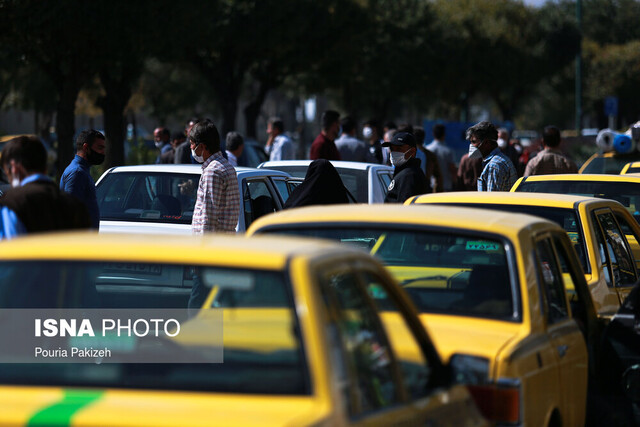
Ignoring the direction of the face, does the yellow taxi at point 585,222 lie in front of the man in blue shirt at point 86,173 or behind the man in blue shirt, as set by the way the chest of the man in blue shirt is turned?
in front

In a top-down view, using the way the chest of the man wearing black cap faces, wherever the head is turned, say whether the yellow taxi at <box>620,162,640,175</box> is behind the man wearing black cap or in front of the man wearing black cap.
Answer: behind

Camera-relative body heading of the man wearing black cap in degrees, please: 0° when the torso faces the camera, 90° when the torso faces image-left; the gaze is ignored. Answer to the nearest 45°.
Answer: approximately 45°

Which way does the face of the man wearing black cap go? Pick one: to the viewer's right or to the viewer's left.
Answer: to the viewer's left

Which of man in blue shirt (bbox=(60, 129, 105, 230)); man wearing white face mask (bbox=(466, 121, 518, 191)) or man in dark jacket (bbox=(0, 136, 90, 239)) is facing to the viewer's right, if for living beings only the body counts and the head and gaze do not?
the man in blue shirt

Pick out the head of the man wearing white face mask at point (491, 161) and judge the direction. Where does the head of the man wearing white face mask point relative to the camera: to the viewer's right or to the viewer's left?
to the viewer's left

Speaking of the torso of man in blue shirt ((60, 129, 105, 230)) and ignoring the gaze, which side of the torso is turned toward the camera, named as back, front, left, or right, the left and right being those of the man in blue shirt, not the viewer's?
right
